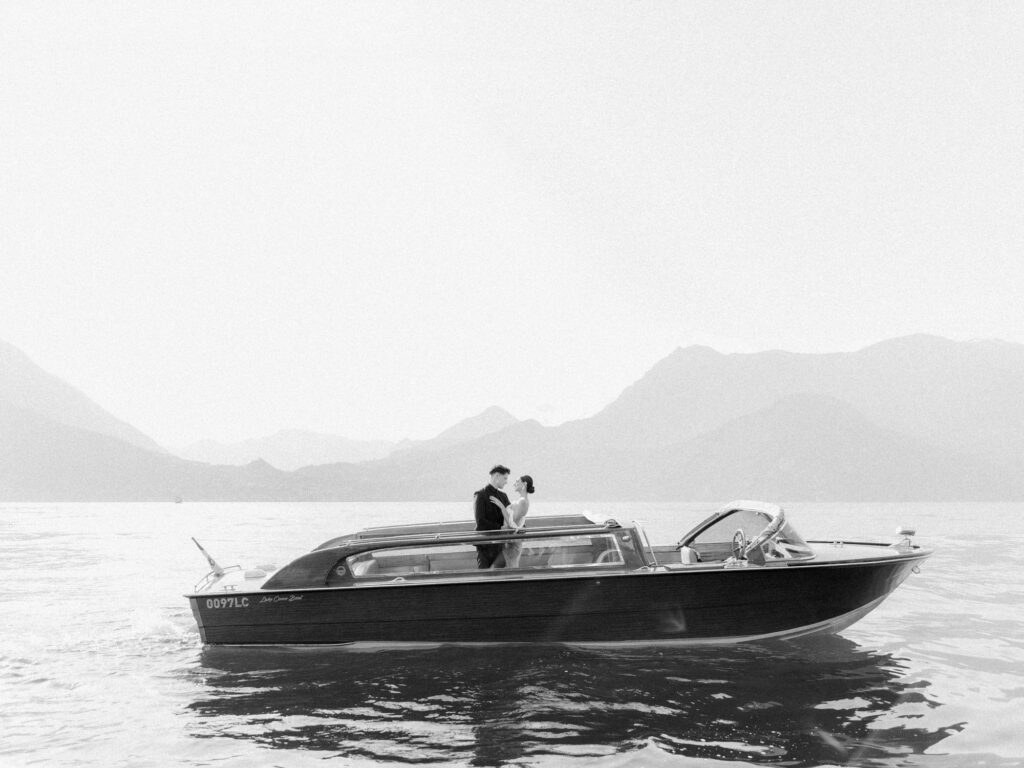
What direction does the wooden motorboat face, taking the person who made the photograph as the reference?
facing to the right of the viewer

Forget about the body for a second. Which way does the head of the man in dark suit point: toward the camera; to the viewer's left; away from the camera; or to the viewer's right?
to the viewer's right

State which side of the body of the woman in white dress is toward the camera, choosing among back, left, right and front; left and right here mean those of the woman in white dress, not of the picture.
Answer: left

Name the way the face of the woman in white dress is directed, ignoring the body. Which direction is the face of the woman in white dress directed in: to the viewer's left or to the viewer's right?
to the viewer's left
